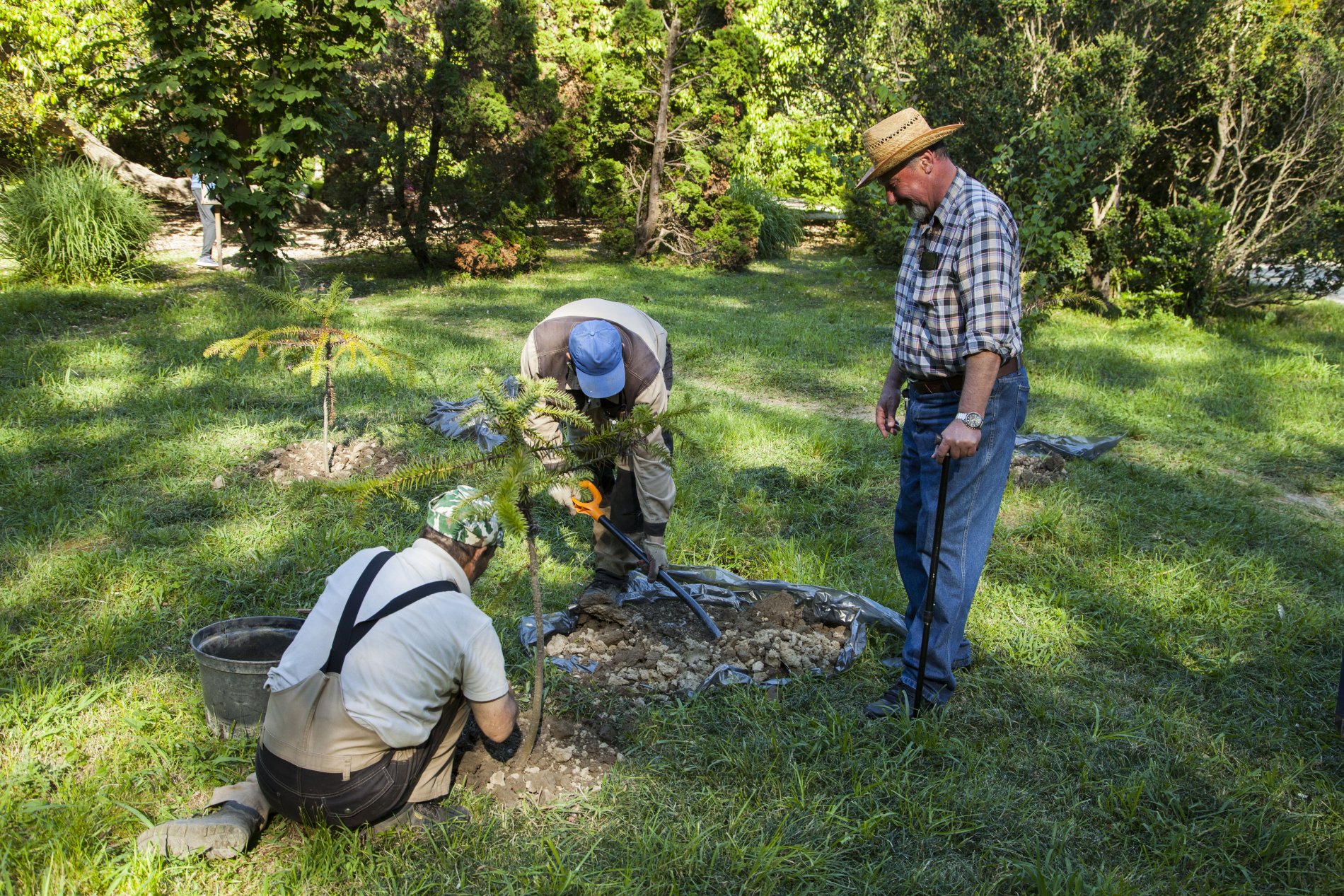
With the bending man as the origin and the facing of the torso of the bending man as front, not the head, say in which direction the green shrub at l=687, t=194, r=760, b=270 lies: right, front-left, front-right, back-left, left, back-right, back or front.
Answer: back

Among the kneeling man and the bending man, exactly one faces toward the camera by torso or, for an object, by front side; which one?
the bending man

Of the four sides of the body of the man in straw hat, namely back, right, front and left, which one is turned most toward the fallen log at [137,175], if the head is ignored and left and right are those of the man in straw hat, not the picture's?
right

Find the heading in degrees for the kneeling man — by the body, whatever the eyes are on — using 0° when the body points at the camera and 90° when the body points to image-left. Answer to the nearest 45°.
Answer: approximately 225°

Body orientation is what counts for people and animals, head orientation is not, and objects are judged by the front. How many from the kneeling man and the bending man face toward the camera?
1

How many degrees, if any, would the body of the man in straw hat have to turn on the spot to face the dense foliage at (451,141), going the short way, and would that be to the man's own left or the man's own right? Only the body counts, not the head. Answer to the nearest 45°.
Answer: approximately 90° to the man's own right

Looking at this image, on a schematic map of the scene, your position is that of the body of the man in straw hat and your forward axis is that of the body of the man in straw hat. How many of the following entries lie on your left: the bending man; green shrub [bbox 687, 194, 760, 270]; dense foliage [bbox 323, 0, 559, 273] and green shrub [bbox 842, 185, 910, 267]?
0

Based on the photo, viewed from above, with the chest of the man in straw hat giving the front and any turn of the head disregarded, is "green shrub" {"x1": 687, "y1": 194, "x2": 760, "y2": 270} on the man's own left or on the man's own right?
on the man's own right

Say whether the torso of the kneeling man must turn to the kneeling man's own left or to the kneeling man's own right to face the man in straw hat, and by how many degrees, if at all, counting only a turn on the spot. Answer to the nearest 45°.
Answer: approximately 45° to the kneeling man's own right

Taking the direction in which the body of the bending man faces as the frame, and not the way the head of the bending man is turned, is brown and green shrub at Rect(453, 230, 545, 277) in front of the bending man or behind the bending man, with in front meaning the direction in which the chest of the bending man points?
behind

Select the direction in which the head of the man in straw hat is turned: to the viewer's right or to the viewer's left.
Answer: to the viewer's left

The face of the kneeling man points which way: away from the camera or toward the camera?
away from the camera

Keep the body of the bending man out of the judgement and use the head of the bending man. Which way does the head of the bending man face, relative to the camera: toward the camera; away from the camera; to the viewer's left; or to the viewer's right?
toward the camera

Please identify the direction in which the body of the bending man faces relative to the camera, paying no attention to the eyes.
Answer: toward the camera

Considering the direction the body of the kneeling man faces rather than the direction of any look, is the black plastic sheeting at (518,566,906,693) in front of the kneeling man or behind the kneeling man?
in front
